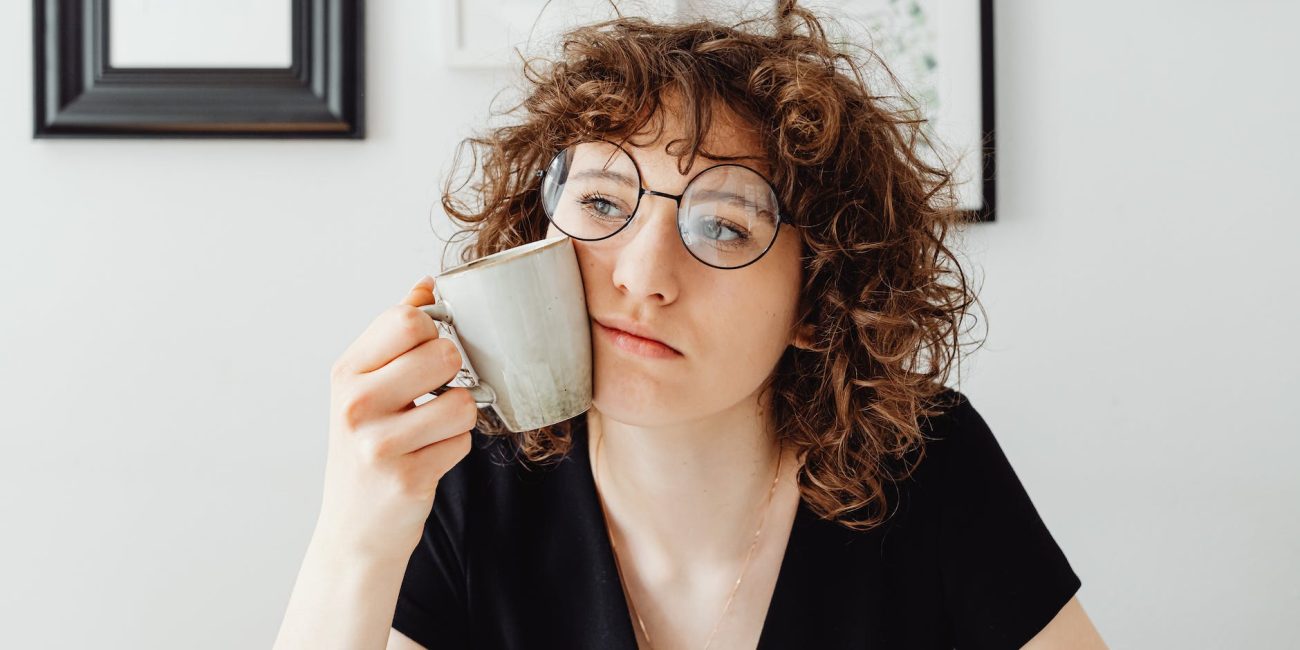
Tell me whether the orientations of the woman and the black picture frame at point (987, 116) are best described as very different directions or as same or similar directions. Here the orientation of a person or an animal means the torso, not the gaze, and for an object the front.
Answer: same or similar directions

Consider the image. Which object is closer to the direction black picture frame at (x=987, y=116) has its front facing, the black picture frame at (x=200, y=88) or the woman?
the woman

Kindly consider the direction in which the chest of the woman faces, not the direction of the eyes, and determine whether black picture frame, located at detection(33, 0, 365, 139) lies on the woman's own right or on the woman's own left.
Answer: on the woman's own right

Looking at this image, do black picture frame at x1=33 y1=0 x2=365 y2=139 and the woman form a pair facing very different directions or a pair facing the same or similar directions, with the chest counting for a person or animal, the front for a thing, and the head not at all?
same or similar directions

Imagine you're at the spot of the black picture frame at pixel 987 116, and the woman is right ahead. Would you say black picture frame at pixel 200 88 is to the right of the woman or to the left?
right

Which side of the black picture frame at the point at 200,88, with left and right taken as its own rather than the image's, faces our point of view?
front

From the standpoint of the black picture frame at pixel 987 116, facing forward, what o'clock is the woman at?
The woman is roughly at 1 o'clock from the black picture frame.

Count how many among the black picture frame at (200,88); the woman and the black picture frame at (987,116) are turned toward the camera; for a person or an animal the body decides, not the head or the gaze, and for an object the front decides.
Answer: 3

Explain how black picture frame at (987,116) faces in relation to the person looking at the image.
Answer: facing the viewer

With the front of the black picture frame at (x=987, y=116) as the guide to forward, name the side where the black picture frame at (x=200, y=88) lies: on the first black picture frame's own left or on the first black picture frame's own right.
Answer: on the first black picture frame's own right
